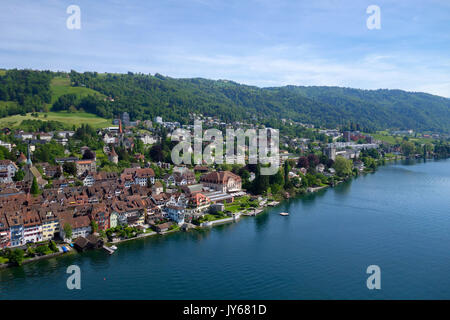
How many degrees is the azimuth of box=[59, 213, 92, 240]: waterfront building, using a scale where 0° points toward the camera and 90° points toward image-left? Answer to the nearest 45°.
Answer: approximately 315°

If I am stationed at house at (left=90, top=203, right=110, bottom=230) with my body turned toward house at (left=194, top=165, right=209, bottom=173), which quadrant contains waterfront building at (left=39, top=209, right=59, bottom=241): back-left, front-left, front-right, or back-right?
back-left

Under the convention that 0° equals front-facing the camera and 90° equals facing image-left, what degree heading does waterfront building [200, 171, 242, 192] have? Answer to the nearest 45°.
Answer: approximately 315°

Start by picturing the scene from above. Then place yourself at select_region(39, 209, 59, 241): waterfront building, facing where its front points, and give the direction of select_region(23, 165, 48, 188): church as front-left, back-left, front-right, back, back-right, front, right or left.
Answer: back-left

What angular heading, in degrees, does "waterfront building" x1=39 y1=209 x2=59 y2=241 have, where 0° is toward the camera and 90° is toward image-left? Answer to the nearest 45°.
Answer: approximately 315°
